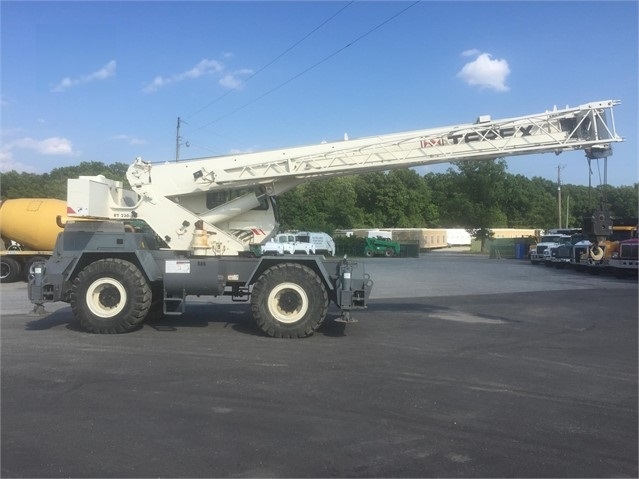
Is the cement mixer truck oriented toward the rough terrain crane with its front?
no

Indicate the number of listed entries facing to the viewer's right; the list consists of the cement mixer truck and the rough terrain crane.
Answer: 2

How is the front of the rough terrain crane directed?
to the viewer's right

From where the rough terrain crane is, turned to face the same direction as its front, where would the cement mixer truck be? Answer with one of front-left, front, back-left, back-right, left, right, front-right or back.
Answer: back-left

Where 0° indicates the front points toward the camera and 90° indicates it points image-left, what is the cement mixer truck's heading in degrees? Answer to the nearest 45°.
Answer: approximately 270°
